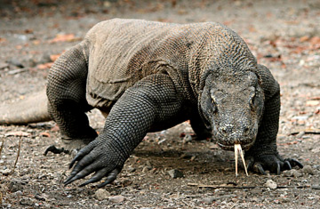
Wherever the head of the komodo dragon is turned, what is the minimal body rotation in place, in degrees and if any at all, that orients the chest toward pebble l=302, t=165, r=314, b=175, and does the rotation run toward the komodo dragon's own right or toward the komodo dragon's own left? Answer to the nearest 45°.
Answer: approximately 45° to the komodo dragon's own left

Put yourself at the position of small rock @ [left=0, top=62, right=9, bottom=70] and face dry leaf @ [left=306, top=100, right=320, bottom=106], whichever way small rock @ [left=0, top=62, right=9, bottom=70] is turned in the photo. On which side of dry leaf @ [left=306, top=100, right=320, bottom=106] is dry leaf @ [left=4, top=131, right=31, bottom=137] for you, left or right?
right

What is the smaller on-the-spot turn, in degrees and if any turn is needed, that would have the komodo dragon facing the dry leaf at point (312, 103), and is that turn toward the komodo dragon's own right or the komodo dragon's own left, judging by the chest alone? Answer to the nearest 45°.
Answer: approximately 90° to the komodo dragon's own left

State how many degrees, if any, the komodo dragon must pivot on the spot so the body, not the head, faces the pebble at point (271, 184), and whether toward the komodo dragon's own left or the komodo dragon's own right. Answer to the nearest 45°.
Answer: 0° — it already faces it

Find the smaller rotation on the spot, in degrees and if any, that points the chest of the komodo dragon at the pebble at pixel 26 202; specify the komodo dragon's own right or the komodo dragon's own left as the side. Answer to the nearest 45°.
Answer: approximately 90° to the komodo dragon's own right

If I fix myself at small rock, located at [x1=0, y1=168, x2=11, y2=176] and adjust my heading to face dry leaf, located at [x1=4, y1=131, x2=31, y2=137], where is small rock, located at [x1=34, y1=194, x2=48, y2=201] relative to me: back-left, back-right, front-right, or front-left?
back-right

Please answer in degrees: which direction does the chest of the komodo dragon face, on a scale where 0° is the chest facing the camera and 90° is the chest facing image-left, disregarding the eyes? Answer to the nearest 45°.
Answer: approximately 315°

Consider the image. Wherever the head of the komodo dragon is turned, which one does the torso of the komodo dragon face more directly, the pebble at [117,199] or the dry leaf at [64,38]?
the pebble

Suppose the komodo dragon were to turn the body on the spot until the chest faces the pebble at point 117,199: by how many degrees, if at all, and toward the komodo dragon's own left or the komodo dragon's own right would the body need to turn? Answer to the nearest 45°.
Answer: approximately 45° to the komodo dragon's own right

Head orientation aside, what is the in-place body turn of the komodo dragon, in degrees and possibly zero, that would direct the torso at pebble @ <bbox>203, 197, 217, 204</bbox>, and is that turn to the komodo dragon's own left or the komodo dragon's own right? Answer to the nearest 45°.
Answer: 0° — it already faces it
